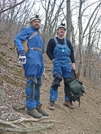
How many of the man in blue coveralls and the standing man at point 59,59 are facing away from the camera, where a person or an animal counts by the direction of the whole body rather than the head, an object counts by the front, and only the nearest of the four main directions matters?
0

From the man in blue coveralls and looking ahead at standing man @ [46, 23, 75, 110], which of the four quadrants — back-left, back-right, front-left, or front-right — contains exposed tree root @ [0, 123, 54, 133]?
back-right

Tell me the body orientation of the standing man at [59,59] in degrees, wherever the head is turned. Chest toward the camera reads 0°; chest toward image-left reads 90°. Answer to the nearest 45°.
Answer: approximately 0°

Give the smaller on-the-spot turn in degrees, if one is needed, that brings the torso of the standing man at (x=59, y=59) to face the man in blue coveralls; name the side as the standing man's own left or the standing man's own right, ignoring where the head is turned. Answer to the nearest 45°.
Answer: approximately 45° to the standing man's own right

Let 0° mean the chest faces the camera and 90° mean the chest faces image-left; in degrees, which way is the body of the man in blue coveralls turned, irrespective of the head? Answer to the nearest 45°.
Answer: approximately 315°

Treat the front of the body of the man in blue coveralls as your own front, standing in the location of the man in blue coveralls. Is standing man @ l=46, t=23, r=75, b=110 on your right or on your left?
on your left

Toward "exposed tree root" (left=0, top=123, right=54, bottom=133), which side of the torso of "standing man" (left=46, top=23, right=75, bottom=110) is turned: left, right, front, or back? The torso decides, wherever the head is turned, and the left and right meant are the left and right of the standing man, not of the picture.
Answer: front
